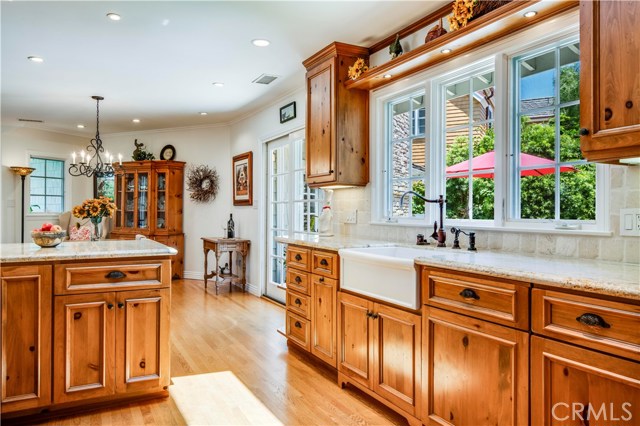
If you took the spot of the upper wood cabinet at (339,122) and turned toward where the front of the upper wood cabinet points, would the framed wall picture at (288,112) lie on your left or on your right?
on your right

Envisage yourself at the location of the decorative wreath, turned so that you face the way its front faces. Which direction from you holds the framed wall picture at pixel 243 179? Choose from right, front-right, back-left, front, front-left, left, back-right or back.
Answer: front-left

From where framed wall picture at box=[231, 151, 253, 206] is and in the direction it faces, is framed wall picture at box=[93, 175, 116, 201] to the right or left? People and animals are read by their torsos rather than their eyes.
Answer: on its right

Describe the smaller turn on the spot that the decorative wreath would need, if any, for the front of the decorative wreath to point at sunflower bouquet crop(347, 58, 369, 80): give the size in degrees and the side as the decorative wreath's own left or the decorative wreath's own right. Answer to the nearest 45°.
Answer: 0° — it already faces it

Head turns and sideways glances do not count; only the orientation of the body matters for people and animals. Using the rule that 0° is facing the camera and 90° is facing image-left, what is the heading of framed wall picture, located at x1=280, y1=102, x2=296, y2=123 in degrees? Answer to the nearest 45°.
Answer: approximately 45°

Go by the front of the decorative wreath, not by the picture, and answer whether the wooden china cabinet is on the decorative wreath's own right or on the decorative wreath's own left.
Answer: on the decorative wreath's own right
